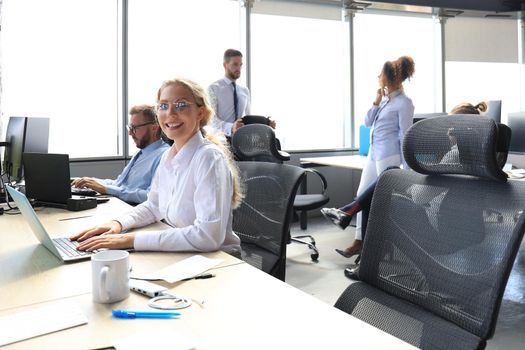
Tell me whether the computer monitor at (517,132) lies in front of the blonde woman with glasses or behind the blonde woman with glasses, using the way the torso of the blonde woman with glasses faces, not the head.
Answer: behind

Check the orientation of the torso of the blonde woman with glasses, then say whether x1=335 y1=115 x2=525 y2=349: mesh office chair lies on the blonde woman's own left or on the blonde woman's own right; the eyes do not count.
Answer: on the blonde woman's own left

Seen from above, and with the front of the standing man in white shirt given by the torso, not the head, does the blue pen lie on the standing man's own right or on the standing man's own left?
on the standing man's own right

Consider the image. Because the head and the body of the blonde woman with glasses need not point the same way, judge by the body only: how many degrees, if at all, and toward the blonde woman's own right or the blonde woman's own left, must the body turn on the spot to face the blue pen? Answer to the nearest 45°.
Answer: approximately 45° to the blonde woman's own left

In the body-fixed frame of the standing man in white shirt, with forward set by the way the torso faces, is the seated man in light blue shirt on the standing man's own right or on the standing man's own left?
on the standing man's own right

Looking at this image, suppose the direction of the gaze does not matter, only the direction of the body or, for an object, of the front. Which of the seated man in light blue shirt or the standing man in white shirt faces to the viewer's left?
the seated man in light blue shirt

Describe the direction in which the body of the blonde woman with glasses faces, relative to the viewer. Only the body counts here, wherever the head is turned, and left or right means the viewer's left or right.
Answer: facing the viewer and to the left of the viewer

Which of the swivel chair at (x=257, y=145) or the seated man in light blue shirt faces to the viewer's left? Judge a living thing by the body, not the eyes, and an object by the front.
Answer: the seated man in light blue shirt

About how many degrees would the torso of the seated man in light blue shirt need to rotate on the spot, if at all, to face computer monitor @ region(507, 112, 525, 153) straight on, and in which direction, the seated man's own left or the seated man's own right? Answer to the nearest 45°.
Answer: approximately 180°

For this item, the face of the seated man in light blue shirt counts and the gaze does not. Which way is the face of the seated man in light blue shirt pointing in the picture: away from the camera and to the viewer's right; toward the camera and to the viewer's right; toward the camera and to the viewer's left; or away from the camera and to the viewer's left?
toward the camera and to the viewer's left
